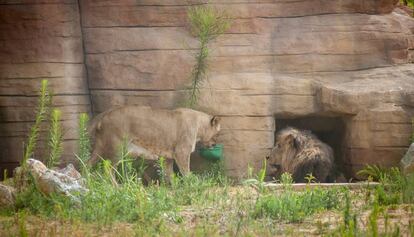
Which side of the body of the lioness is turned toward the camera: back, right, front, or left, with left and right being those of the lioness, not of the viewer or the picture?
right

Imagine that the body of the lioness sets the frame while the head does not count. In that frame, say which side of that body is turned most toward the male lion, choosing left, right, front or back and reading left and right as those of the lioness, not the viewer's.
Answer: front

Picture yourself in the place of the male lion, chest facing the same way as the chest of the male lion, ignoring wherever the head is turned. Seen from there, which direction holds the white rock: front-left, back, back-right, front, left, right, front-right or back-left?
front-left

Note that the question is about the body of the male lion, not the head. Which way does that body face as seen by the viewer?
to the viewer's left

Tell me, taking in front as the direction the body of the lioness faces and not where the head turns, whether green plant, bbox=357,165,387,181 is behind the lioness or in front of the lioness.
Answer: in front

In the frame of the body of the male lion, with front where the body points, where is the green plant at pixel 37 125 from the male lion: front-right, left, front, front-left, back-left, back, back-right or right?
front-left

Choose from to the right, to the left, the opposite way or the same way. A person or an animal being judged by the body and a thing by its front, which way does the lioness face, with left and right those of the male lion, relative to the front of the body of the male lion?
the opposite way

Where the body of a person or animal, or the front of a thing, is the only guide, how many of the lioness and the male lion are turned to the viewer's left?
1

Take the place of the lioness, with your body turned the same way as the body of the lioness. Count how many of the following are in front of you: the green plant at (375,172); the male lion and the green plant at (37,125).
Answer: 2
